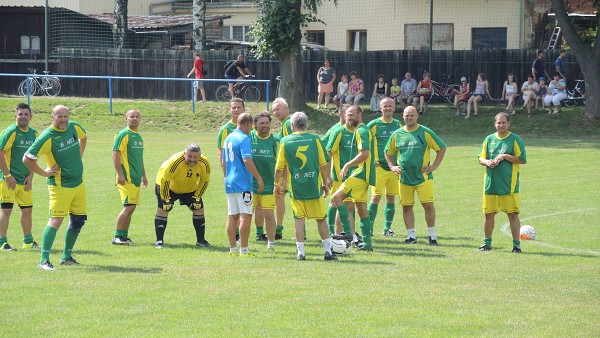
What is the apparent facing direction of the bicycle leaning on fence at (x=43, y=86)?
to the viewer's left

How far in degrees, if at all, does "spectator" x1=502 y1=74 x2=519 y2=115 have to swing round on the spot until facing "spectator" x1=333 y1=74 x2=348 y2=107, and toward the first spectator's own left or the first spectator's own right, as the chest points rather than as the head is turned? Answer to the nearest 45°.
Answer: approximately 90° to the first spectator's own right

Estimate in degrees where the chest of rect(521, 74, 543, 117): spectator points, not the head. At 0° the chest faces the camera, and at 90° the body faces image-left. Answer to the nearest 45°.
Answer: approximately 0°

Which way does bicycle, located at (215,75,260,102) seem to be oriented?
to the viewer's right

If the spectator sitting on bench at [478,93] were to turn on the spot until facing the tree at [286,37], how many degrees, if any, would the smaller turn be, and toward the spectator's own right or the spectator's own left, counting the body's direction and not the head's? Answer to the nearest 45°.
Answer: approximately 45° to the spectator's own right

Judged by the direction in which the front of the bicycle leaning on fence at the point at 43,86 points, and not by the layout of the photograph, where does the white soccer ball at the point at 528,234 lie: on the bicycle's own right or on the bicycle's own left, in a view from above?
on the bicycle's own left

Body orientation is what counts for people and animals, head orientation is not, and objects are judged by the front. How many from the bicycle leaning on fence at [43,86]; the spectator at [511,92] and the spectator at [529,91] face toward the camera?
2

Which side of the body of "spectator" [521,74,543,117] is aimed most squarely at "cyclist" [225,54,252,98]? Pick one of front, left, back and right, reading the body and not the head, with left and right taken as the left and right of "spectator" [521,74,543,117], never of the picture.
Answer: right

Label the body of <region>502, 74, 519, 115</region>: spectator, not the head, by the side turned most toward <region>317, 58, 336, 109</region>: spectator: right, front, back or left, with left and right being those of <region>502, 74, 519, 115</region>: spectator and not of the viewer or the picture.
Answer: right
